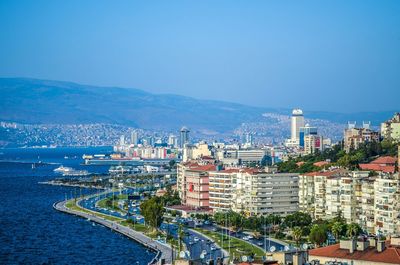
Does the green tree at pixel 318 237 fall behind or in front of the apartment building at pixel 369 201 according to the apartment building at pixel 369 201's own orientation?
in front

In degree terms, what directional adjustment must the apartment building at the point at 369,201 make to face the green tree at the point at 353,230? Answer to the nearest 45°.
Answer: approximately 45° to its left

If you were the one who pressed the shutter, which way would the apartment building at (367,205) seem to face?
facing the viewer and to the left of the viewer

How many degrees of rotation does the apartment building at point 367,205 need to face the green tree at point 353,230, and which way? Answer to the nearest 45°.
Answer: approximately 45° to its left

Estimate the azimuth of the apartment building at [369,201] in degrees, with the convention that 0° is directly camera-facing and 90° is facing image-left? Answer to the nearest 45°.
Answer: approximately 45°

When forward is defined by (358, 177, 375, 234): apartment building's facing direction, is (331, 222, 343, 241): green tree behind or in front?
in front

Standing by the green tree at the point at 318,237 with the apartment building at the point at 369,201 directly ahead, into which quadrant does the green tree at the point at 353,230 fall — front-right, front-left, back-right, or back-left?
front-right
